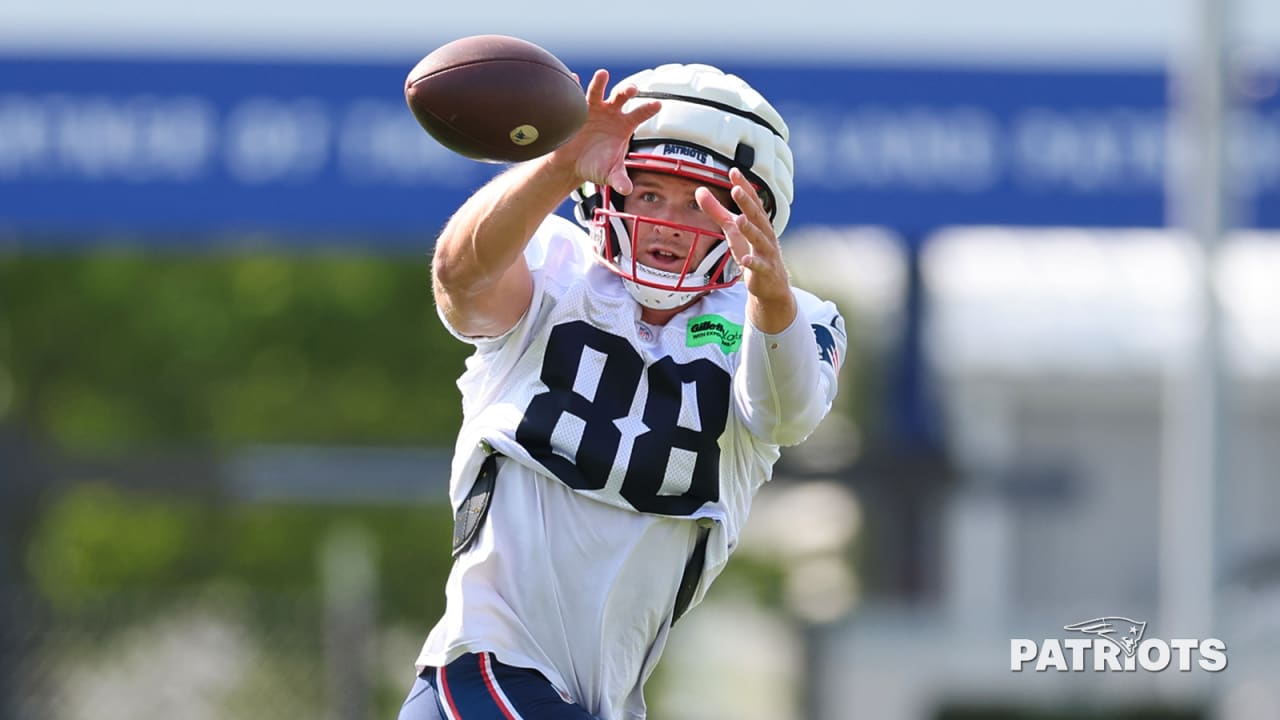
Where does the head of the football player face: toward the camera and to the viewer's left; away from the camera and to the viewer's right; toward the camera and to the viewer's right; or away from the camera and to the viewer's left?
toward the camera and to the viewer's left

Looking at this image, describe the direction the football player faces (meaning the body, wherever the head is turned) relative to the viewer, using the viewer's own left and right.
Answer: facing the viewer
